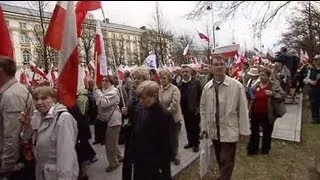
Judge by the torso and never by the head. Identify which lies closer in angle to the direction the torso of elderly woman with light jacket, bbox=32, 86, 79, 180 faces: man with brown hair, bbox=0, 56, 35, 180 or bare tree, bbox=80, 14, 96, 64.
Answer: the man with brown hair

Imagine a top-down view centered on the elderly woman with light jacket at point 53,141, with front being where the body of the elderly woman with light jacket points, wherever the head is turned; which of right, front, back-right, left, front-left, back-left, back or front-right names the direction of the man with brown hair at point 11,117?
right

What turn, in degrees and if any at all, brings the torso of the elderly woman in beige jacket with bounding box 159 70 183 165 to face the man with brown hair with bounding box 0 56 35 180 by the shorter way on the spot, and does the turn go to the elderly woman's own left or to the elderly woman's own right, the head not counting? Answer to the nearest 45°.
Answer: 0° — they already face them

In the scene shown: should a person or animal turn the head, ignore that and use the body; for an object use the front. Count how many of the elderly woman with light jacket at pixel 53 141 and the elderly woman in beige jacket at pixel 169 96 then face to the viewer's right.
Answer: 0

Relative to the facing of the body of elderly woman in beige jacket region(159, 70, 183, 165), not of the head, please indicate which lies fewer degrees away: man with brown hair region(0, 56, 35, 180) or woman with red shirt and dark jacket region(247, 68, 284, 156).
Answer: the man with brown hair

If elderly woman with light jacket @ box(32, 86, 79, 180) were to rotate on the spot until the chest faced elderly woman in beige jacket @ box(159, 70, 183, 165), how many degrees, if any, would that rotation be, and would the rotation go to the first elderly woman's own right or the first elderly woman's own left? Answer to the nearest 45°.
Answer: approximately 180°
